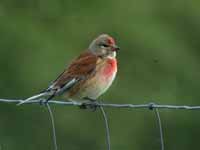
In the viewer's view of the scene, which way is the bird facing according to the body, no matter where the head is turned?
to the viewer's right
